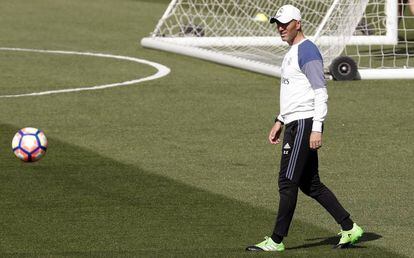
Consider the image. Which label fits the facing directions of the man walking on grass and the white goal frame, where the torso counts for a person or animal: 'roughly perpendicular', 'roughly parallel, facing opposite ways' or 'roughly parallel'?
roughly parallel, facing opposite ways

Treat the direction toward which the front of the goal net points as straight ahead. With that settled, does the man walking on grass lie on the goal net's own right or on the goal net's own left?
on the goal net's own right

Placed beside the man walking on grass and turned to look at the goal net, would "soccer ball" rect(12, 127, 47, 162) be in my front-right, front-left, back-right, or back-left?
front-left

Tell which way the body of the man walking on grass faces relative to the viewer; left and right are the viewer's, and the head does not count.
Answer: facing to the left of the viewer
